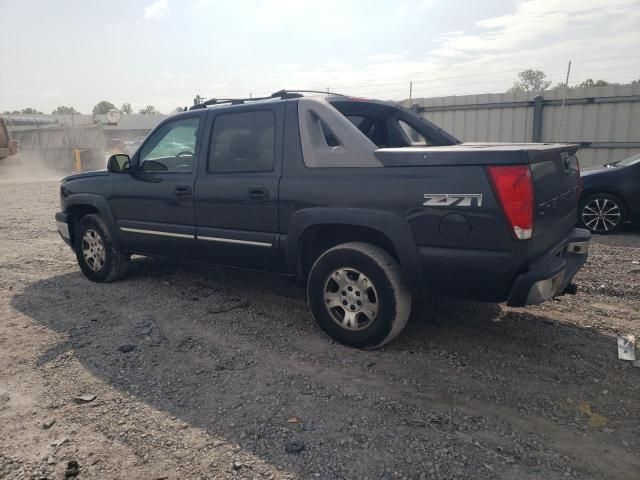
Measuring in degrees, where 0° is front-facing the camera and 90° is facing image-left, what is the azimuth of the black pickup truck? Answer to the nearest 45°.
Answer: approximately 135°
